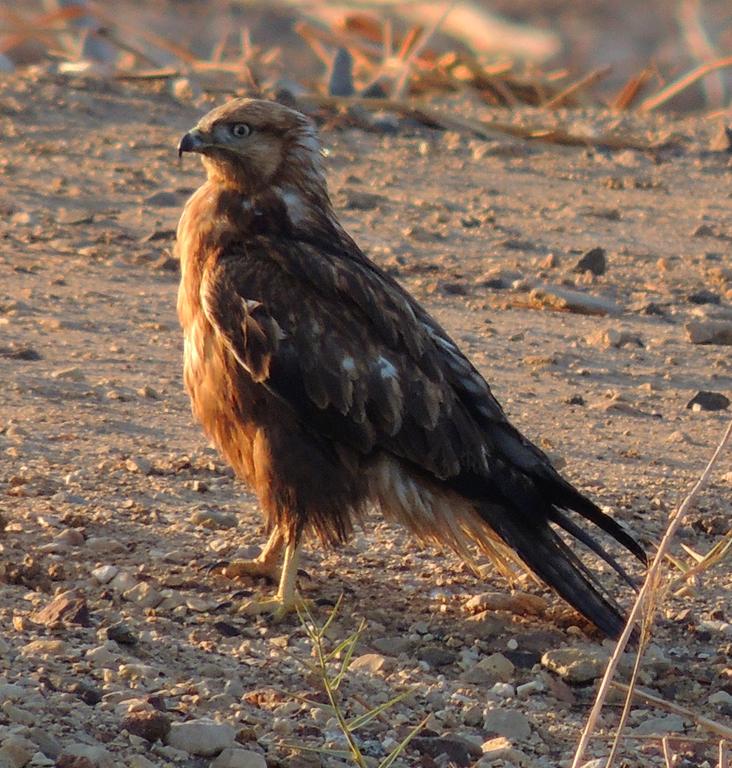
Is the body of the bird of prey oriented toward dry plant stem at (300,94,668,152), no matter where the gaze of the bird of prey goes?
no

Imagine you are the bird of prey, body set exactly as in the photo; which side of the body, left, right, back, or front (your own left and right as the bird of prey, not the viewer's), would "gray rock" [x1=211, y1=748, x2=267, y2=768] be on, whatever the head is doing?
left

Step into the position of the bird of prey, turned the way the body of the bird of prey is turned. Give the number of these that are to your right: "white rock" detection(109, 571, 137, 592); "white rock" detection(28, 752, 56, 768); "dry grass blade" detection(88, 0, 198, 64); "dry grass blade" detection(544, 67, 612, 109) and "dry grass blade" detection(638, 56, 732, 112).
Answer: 3

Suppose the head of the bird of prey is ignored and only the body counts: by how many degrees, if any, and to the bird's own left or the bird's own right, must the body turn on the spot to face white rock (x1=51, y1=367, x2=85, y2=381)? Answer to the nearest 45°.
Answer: approximately 45° to the bird's own right

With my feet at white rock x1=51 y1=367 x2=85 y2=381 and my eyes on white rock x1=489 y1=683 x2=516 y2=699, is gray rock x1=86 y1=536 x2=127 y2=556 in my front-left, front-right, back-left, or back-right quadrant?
front-right

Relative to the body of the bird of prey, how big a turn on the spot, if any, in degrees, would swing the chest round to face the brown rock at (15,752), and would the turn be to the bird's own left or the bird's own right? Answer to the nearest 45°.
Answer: approximately 90° to the bird's own left

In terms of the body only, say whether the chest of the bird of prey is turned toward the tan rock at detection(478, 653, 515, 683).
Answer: no

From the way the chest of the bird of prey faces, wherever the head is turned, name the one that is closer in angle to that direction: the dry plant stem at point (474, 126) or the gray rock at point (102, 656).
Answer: the gray rock

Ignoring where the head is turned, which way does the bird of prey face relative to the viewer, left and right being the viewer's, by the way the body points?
facing to the left of the viewer

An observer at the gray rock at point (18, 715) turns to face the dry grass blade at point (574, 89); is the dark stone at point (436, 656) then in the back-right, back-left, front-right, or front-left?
front-right

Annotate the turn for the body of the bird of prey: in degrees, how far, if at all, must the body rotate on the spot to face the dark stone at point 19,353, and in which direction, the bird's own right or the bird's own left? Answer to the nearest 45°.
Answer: approximately 45° to the bird's own right

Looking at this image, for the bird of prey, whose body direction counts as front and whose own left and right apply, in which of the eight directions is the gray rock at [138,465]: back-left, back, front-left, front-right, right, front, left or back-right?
front-right

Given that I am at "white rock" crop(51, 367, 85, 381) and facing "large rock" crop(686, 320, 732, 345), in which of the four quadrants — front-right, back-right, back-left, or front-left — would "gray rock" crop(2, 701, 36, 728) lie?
back-right

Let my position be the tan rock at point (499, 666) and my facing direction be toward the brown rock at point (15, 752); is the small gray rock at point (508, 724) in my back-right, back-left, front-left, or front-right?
front-left

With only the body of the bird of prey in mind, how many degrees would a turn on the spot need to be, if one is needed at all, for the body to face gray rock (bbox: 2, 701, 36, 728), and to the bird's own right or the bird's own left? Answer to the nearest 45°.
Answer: approximately 45° to the bird's own left

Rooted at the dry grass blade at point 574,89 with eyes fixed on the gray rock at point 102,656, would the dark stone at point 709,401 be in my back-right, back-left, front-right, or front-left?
front-left

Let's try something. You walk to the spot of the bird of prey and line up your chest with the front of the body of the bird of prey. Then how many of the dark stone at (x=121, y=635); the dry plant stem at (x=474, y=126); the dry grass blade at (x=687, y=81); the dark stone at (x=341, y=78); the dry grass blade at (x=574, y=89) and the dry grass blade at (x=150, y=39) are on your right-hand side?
5

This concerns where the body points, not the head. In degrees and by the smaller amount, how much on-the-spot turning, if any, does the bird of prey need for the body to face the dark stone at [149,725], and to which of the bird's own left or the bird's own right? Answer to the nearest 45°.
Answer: approximately 90° to the bird's own left

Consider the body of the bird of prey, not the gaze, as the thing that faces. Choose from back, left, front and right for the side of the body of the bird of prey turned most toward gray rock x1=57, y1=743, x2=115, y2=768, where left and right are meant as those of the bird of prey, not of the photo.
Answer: left

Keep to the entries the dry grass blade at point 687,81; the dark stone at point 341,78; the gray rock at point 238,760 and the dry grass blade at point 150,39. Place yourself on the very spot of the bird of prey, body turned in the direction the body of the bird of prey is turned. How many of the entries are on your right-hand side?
3
